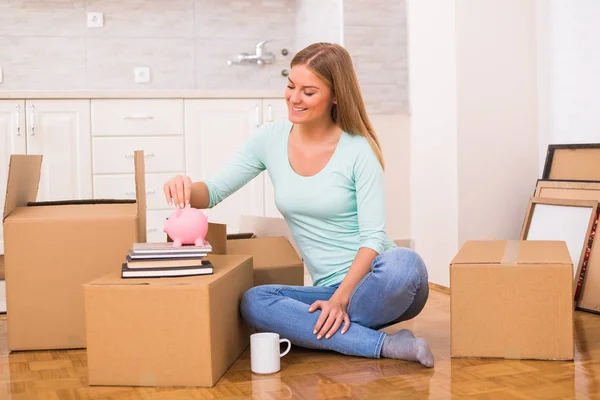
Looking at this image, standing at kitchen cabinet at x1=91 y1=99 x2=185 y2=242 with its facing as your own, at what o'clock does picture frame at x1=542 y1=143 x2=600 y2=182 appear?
The picture frame is roughly at 10 o'clock from the kitchen cabinet.

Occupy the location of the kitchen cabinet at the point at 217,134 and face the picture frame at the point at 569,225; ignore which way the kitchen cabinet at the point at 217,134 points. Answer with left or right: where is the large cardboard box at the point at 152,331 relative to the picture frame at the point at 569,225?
right

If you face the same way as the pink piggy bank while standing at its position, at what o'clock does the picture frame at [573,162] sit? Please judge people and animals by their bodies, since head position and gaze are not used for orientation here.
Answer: The picture frame is roughly at 5 o'clock from the pink piggy bank.

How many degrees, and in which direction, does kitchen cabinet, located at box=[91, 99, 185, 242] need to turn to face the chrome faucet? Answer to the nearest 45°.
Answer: approximately 135° to its left

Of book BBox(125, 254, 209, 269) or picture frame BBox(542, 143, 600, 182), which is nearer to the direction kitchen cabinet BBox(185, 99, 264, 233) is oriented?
the book

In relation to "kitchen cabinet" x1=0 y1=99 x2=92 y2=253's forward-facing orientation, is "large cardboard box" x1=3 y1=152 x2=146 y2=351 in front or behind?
in front

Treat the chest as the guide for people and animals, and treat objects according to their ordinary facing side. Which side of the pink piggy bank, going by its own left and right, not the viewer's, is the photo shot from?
left
